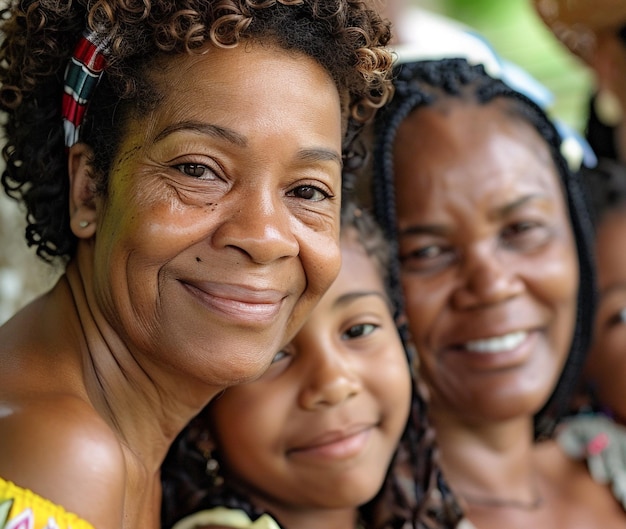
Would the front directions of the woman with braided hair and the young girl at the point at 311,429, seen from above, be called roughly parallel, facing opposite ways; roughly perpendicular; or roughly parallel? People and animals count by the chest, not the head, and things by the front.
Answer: roughly parallel

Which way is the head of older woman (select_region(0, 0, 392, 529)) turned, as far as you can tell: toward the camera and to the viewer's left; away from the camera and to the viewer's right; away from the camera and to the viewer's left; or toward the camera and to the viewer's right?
toward the camera and to the viewer's right

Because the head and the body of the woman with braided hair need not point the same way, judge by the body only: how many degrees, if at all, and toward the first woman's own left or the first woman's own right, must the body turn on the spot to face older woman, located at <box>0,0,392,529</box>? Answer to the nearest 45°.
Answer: approximately 45° to the first woman's own right

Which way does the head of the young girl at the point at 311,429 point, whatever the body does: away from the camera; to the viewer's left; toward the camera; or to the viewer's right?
toward the camera

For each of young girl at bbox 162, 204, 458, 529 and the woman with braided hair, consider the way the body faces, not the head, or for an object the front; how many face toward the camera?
2

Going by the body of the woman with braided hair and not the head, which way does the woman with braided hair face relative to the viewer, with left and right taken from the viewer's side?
facing the viewer

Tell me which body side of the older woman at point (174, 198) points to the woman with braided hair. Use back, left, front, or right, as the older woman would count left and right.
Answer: left

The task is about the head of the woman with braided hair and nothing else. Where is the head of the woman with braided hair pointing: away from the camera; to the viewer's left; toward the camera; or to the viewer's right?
toward the camera

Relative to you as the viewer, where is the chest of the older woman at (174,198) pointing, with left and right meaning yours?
facing the viewer and to the right of the viewer
